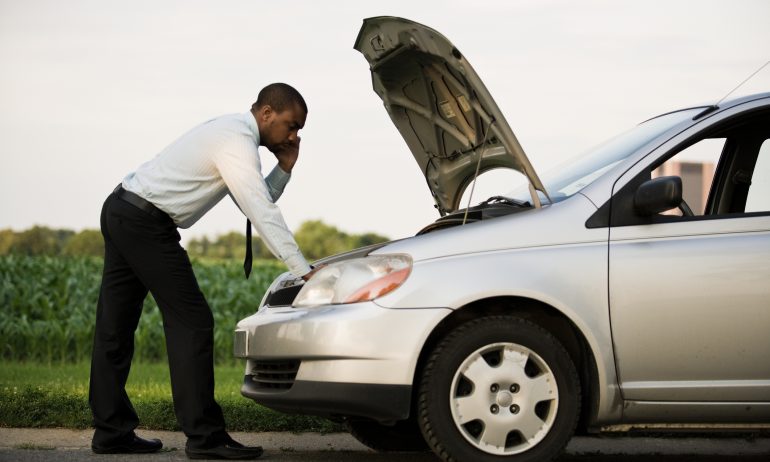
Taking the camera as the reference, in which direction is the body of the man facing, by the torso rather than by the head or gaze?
to the viewer's right

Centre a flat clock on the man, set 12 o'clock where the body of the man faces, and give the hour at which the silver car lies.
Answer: The silver car is roughly at 1 o'clock from the man.

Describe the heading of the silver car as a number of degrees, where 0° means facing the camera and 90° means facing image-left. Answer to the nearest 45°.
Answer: approximately 90°

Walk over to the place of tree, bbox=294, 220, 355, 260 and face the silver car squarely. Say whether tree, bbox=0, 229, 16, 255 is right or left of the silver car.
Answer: right

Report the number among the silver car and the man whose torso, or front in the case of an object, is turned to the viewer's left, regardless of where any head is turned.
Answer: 1

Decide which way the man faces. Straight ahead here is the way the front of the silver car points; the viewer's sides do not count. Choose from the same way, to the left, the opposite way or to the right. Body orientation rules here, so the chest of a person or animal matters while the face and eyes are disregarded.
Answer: the opposite way

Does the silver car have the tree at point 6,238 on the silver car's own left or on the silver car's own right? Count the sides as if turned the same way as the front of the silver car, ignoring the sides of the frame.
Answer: on the silver car's own right

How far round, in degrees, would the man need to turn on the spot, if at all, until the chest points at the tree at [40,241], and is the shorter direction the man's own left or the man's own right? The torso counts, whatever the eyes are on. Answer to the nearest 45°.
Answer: approximately 90° to the man's own left

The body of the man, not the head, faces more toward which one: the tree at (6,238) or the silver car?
the silver car
